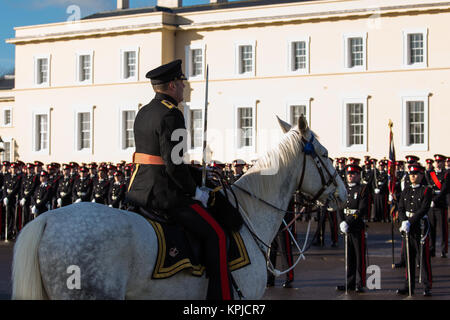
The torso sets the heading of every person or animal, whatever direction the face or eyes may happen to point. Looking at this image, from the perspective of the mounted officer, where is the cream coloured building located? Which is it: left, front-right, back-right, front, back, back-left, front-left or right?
front-left

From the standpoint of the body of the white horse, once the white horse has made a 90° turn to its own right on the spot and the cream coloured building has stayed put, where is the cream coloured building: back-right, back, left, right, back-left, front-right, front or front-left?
back

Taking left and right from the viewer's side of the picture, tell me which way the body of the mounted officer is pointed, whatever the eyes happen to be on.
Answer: facing away from the viewer and to the right of the viewer

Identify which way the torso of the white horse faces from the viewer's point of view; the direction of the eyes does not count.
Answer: to the viewer's right
